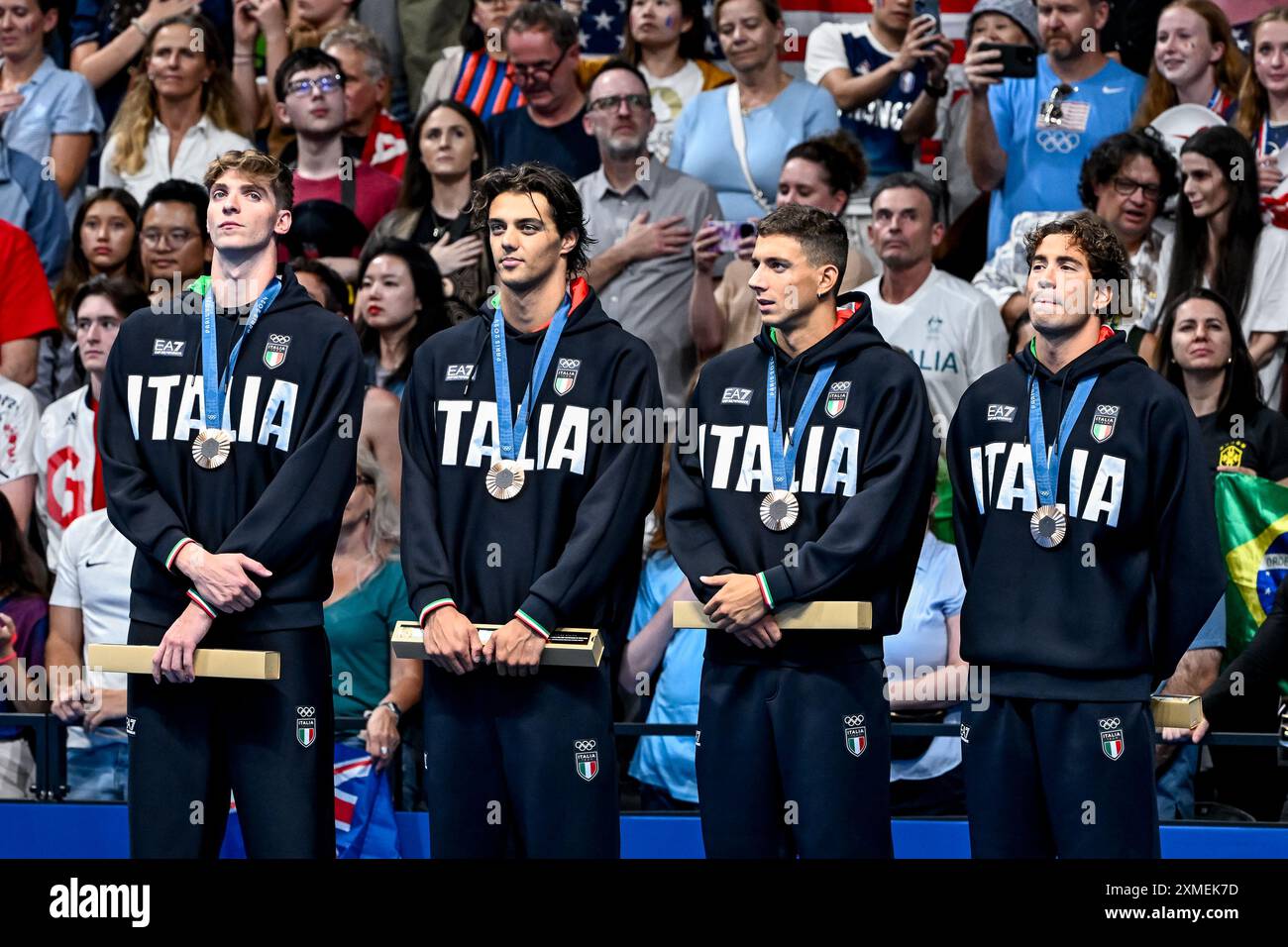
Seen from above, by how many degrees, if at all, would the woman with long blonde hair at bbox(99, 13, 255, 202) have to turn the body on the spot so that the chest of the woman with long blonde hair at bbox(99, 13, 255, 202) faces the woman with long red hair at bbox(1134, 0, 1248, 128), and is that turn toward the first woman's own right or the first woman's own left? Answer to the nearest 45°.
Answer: approximately 45° to the first woman's own left

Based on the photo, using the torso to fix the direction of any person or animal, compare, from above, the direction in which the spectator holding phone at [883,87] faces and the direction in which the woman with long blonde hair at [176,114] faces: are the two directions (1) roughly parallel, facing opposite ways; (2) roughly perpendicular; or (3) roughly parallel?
roughly parallel

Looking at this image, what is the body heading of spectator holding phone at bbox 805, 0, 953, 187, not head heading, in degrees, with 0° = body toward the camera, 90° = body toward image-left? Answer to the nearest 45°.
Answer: approximately 315°

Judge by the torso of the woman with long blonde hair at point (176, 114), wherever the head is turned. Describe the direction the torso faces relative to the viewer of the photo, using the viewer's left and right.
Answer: facing the viewer

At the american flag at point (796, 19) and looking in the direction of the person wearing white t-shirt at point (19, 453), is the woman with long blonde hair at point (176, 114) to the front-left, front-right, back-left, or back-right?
front-right

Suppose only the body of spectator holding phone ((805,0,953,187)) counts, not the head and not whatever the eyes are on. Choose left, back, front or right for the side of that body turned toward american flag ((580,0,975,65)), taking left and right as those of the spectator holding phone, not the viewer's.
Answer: back

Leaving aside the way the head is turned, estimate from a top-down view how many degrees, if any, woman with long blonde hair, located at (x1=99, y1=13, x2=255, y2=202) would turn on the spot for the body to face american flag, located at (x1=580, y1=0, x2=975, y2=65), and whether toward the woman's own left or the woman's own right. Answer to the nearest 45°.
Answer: approximately 90° to the woman's own left

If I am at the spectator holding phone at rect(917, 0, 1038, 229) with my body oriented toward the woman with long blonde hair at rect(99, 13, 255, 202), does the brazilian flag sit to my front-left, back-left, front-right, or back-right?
back-left

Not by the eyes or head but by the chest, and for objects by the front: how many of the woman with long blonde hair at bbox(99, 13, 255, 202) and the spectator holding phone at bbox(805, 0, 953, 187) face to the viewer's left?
0

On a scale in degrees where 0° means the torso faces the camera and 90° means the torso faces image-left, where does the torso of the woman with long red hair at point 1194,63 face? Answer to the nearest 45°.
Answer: approximately 45°

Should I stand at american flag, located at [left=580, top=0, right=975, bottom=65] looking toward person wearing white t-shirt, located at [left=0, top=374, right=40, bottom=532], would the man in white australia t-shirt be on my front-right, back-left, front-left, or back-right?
front-left

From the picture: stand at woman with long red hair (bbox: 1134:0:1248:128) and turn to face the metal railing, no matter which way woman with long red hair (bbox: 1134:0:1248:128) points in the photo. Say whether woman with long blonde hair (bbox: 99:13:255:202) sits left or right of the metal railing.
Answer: right
